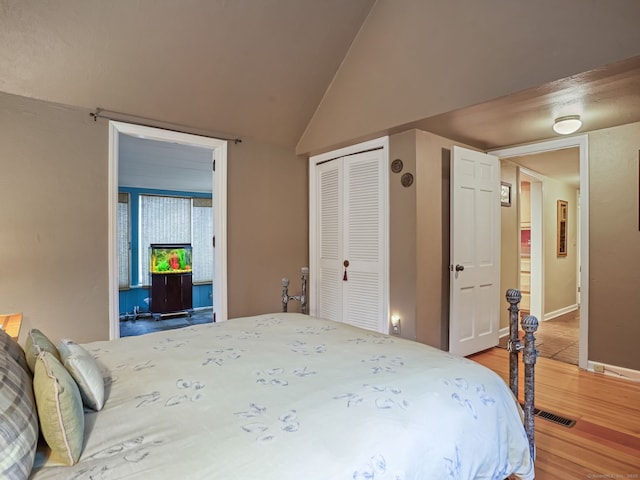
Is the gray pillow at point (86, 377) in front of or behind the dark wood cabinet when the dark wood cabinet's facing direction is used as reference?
in front

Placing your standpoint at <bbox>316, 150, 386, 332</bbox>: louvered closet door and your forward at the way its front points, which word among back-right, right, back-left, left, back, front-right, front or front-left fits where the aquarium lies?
right

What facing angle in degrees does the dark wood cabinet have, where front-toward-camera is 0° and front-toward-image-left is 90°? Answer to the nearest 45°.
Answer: approximately 0°

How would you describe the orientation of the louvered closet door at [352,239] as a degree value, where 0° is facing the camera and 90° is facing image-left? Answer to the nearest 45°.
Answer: approximately 45°

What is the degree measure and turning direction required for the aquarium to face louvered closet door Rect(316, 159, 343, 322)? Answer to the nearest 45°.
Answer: approximately 45° to its left

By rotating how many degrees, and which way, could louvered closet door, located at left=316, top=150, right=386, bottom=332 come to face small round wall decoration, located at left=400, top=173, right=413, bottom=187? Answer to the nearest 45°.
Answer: approximately 90° to its left

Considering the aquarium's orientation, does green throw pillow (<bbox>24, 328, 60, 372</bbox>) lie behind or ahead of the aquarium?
ahead

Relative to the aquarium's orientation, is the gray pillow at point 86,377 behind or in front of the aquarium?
in front

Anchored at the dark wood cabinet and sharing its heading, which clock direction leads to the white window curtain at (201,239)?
The white window curtain is roughly at 7 o'clock from the dark wood cabinet.

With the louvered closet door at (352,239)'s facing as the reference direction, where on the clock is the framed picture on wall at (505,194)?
The framed picture on wall is roughly at 7 o'clock from the louvered closet door.

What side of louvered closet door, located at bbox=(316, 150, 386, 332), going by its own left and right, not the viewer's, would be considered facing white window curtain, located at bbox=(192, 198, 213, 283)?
right
